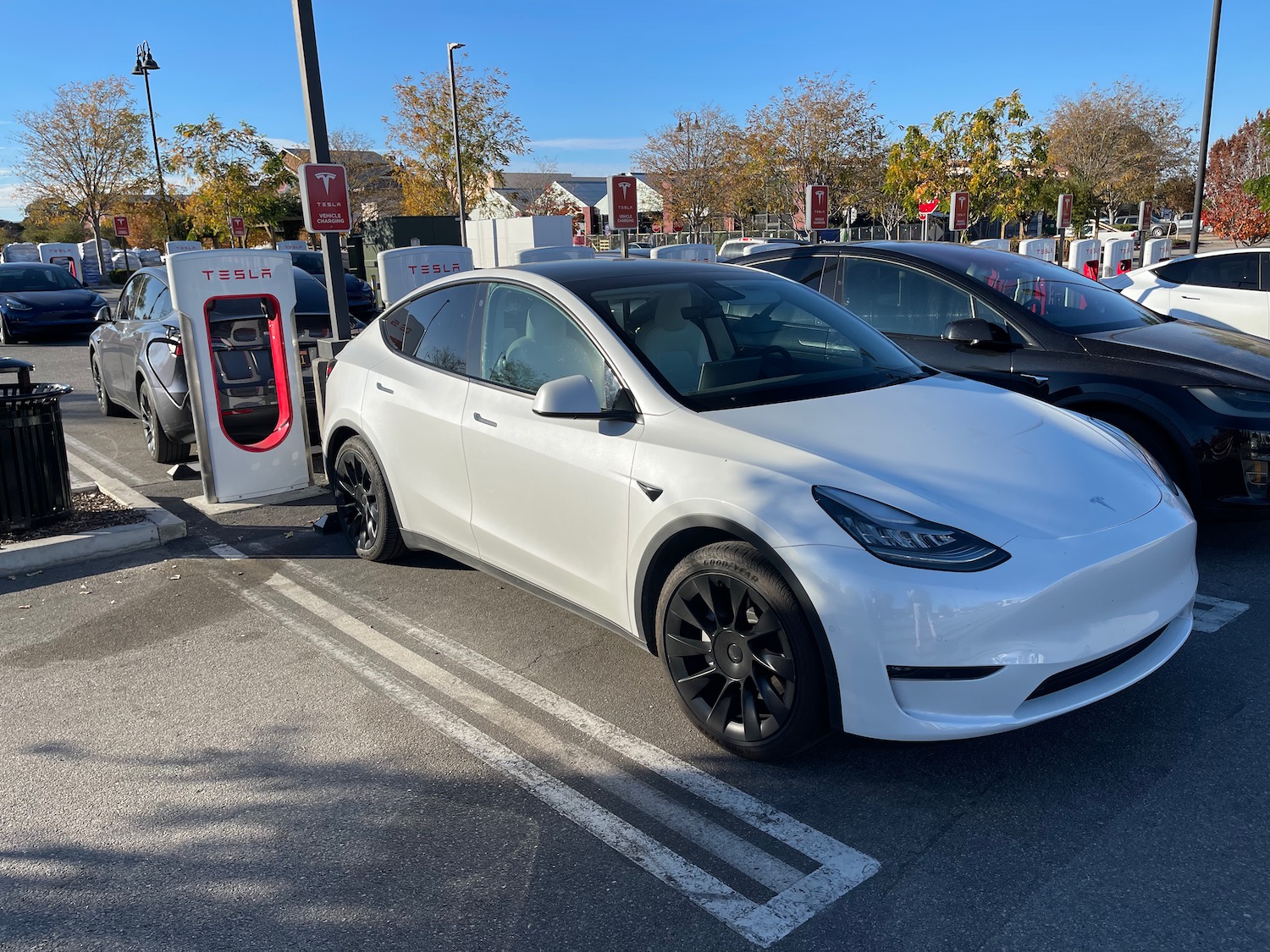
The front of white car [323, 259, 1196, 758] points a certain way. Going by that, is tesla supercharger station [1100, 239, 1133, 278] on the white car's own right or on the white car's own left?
on the white car's own left

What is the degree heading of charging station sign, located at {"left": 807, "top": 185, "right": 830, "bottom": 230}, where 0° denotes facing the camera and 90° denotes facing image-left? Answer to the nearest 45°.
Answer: approximately 0°

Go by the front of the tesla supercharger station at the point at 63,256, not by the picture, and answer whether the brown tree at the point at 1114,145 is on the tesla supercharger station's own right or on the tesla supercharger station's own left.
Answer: on the tesla supercharger station's own left

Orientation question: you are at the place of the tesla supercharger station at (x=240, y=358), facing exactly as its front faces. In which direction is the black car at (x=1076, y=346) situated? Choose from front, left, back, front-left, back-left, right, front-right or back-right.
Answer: front-left

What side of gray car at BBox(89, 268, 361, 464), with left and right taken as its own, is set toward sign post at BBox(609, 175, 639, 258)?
right

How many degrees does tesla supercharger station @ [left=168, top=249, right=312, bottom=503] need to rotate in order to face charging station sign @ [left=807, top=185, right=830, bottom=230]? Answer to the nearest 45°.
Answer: approximately 135° to its left

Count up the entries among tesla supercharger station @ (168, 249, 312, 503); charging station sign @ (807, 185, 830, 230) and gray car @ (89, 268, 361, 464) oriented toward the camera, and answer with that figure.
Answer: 2

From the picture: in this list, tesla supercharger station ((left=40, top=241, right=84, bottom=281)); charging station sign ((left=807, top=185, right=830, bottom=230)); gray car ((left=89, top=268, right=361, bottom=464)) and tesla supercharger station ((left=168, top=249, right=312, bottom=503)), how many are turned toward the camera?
3
